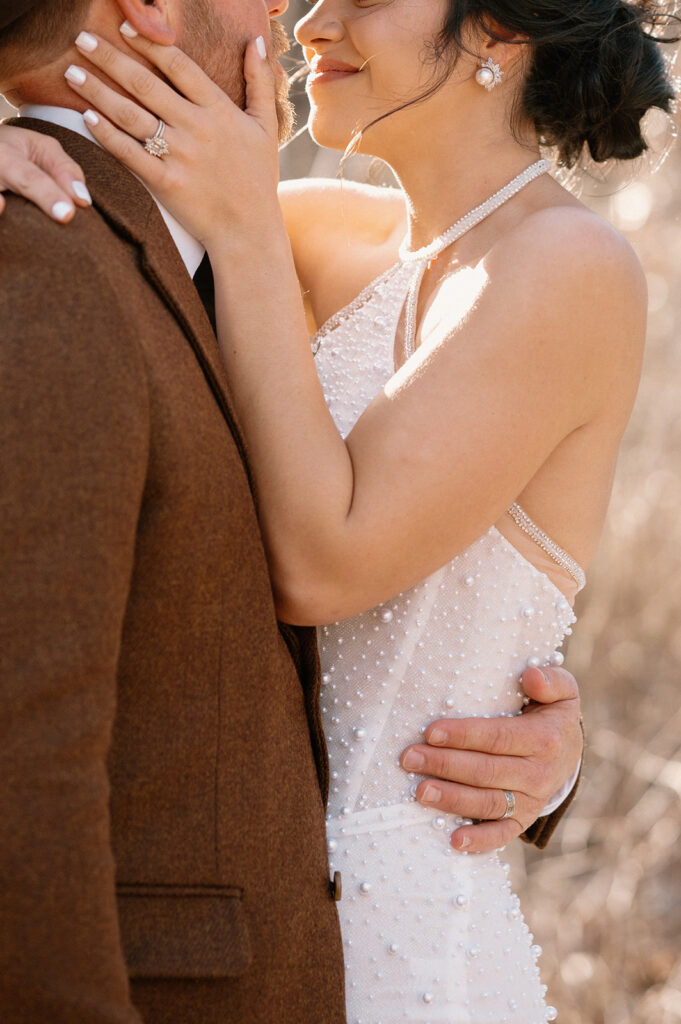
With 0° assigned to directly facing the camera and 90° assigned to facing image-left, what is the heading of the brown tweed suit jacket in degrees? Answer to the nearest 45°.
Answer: approximately 270°
